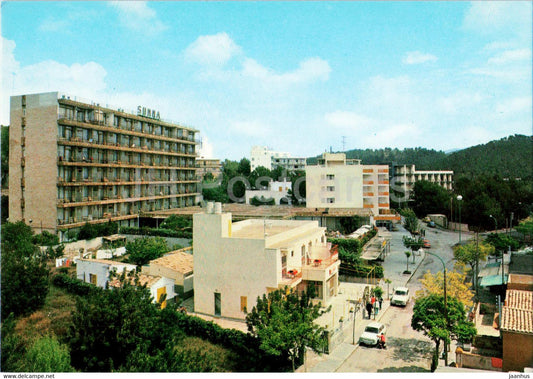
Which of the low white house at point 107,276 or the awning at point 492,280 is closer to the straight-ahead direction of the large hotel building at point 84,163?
the awning

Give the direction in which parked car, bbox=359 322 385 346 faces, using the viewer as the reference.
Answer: facing the viewer and to the left of the viewer

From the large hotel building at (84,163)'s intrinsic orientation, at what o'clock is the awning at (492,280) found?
The awning is roughly at 12 o'clock from the large hotel building.

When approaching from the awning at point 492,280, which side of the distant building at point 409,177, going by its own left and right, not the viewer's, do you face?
front

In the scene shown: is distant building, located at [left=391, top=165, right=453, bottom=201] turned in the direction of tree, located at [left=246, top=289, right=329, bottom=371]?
yes

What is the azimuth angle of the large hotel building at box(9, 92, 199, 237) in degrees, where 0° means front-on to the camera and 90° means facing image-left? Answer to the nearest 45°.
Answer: approximately 315°

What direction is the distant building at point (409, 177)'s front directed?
toward the camera

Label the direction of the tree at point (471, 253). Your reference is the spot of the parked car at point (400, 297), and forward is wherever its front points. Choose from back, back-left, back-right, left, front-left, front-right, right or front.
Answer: back

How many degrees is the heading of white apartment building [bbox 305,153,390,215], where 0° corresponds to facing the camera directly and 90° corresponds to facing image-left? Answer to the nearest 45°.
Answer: approximately 315°

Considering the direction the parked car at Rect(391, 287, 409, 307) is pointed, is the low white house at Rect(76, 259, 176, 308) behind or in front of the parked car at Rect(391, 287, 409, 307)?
in front

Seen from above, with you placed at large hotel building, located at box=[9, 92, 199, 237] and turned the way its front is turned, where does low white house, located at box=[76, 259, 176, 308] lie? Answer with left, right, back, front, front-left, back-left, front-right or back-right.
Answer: front-right

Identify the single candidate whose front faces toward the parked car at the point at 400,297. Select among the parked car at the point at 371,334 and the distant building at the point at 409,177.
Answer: the distant building

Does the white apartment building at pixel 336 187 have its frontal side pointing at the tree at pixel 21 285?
no

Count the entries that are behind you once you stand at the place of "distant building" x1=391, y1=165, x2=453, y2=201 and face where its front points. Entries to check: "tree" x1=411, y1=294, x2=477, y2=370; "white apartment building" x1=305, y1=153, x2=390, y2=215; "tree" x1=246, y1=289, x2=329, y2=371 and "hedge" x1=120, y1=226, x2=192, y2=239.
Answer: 0
